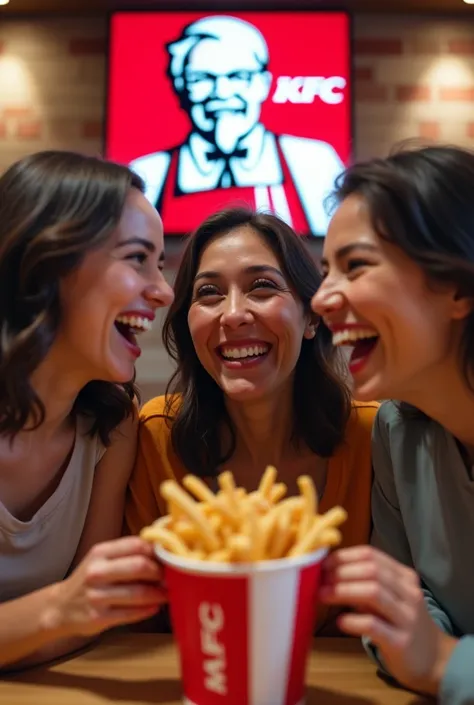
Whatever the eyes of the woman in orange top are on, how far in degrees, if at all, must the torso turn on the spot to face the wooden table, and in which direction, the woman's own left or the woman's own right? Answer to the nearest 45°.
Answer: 0° — they already face it

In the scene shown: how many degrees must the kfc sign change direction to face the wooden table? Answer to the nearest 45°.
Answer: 0° — it already faces it

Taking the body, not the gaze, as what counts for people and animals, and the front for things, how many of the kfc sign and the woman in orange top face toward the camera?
2

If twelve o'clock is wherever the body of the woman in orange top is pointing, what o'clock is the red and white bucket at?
The red and white bucket is roughly at 12 o'clock from the woman in orange top.

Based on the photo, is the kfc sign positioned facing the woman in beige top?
yes

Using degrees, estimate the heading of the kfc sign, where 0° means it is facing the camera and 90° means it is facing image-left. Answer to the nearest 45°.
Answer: approximately 0°

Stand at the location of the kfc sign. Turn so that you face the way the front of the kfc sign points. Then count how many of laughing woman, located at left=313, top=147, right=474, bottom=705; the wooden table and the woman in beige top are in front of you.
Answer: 3

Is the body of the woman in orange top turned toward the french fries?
yes

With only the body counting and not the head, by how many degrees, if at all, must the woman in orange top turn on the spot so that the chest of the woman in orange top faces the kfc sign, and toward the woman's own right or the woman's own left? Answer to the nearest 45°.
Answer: approximately 180°
